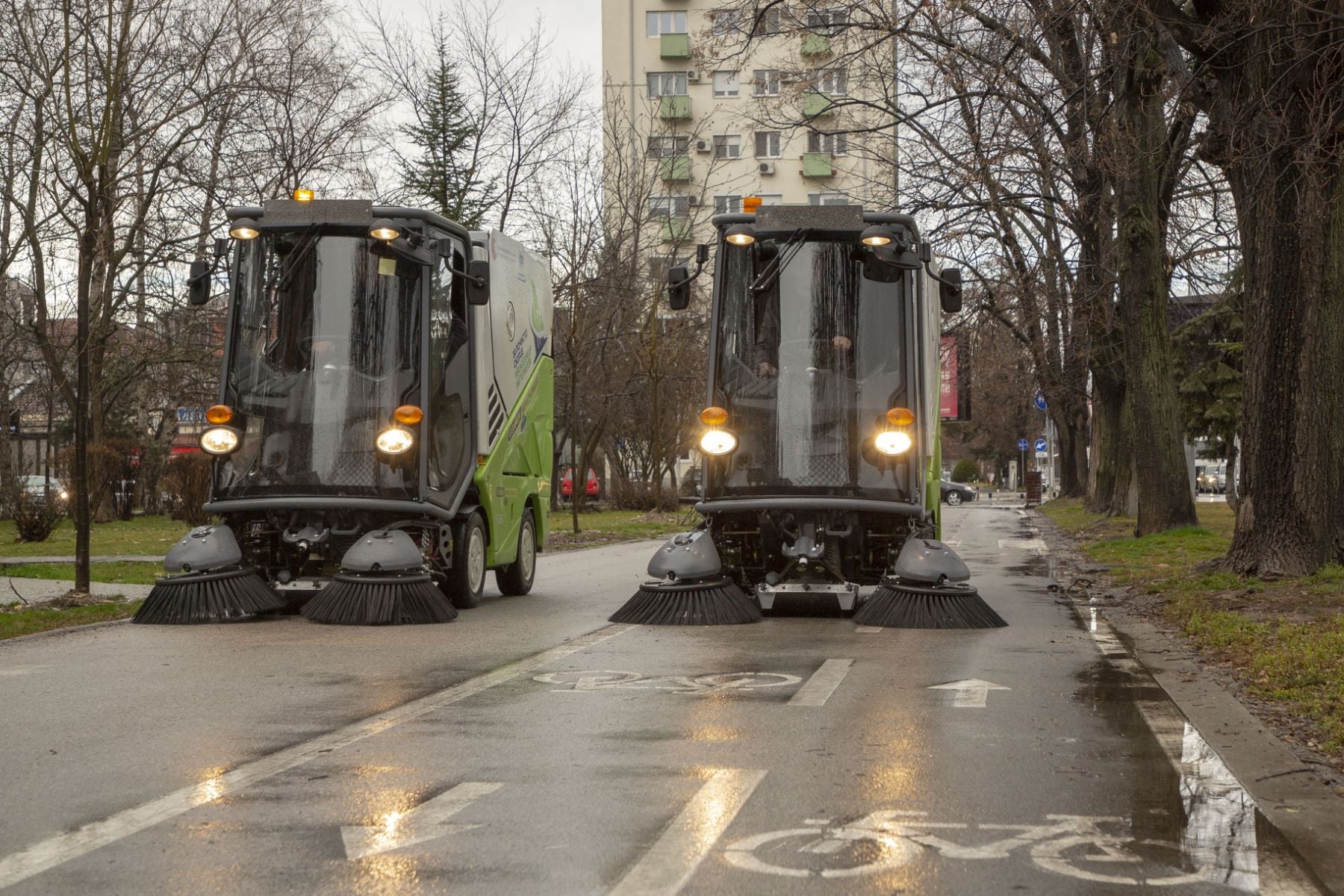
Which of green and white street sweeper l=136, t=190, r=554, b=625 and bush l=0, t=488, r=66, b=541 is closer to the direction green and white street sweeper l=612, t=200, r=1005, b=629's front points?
the green and white street sweeper

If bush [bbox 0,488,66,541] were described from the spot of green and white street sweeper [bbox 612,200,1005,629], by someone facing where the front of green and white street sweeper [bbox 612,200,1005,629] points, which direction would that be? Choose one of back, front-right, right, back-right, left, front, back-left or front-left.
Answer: back-right

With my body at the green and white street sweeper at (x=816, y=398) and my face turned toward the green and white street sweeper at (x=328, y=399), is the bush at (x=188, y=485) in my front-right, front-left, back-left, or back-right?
front-right

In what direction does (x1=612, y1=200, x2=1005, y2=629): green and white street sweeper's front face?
toward the camera

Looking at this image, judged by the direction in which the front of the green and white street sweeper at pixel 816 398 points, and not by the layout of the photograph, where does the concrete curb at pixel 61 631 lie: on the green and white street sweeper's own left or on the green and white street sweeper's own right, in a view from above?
on the green and white street sweeper's own right

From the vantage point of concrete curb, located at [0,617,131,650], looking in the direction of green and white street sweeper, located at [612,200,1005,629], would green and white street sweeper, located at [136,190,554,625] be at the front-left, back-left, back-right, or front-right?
front-left

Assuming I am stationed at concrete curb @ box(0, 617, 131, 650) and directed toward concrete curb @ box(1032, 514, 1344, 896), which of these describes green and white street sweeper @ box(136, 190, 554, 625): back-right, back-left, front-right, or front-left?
front-left

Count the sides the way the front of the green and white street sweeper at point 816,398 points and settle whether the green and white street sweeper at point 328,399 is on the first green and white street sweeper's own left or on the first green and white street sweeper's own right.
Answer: on the first green and white street sweeper's own right

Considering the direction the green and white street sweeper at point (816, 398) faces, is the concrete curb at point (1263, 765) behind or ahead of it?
ahead

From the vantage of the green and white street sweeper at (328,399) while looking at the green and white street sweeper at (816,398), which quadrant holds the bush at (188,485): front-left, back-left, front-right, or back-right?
back-left

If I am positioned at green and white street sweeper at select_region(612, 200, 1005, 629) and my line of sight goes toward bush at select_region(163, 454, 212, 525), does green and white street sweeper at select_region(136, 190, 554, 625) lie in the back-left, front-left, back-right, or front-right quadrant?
front-left

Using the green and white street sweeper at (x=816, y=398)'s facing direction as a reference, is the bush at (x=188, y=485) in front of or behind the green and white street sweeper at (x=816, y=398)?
behind

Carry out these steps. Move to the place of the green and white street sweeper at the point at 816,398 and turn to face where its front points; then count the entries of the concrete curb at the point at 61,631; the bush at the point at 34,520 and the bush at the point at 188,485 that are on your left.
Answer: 0
